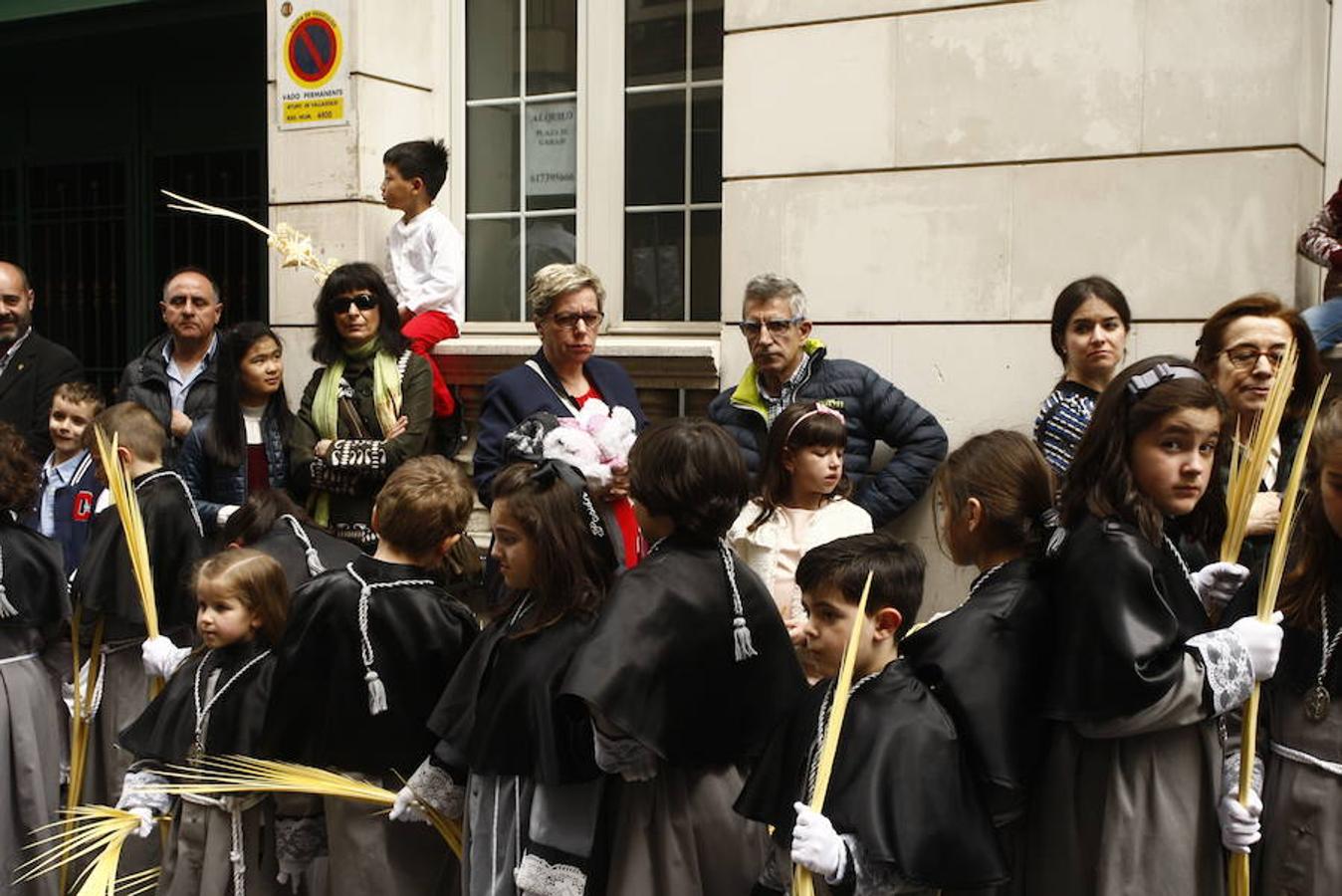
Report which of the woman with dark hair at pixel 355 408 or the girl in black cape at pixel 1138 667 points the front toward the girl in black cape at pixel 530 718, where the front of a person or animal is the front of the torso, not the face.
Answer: the woman with dark hair

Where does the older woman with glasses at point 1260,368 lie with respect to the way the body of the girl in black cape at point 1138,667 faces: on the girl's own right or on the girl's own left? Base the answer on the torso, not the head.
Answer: on the girl's own left

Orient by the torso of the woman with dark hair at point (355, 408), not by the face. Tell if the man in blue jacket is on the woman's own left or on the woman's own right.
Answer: on the woman's own left

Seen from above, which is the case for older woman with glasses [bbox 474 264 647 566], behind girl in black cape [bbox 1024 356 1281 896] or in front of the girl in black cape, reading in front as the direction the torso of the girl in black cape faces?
behind

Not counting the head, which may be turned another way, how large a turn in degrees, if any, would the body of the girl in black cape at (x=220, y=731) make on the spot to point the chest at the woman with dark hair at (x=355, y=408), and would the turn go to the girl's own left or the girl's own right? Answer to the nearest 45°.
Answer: approximately 135° to the girl's own right
